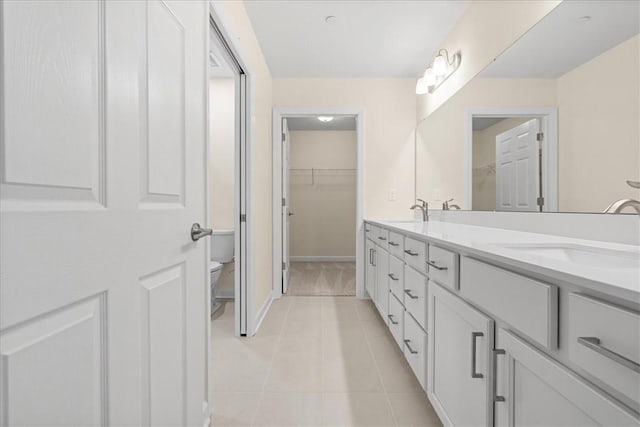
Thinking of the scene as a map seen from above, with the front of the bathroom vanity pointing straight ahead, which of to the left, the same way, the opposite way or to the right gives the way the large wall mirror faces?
the same way

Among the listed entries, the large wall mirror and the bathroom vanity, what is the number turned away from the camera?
0

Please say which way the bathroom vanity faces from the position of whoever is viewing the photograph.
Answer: facing the viewer and to the left of the viewer

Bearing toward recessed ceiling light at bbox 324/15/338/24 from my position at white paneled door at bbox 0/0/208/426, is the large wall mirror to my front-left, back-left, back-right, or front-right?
front-right

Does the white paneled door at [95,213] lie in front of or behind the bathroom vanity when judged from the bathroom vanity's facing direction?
in front

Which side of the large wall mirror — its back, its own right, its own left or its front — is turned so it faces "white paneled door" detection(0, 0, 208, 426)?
front
